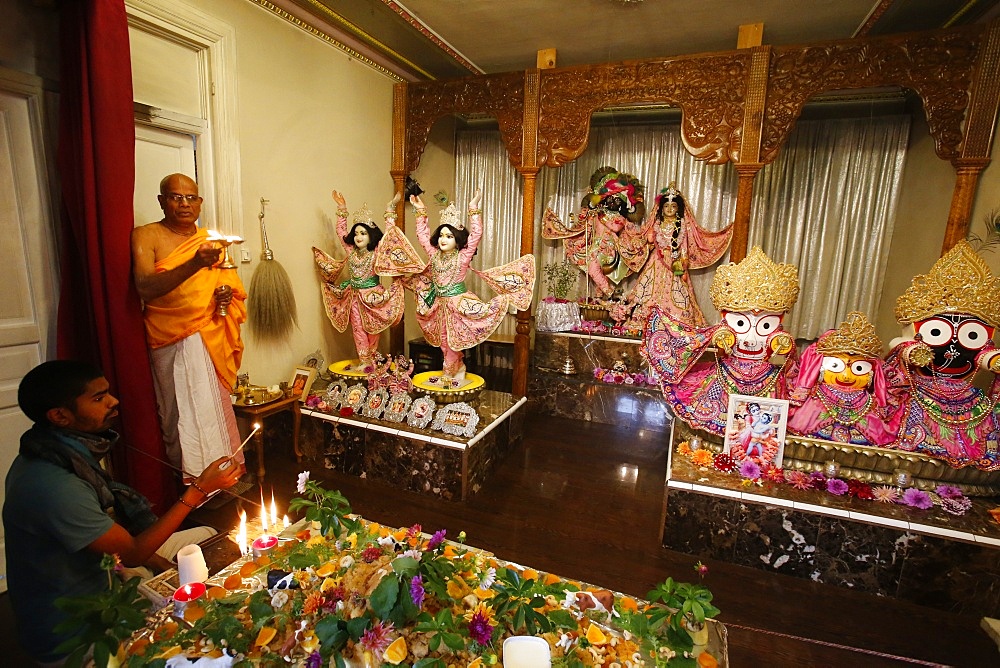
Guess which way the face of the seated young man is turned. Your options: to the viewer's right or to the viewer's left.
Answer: to the viewer's right

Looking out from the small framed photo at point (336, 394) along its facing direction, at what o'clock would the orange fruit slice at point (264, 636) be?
The orange fruit slice is roughly at 12 o'clock from the small framed photo.

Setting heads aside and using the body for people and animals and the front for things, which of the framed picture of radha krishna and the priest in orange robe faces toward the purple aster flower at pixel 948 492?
the priest in orange robe

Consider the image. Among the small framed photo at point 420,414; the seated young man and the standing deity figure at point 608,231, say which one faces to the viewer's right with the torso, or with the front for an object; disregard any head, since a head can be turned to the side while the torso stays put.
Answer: the seated young man

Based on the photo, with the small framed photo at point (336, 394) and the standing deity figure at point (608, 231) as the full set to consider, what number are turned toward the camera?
2

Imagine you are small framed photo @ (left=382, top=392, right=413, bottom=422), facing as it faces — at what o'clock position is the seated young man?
The seated young man is roughly at 1 o'clock from the small framed photo.

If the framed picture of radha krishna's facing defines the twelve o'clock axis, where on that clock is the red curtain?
The red curtain is roughly at 2 o'clock from the framed picture of radha krishna.

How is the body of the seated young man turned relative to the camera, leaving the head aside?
to the viewer's right

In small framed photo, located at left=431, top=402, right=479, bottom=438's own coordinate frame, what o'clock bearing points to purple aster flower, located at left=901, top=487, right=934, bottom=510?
The purple aster flower is roughly at 10 o'clock from the small framed photo.
